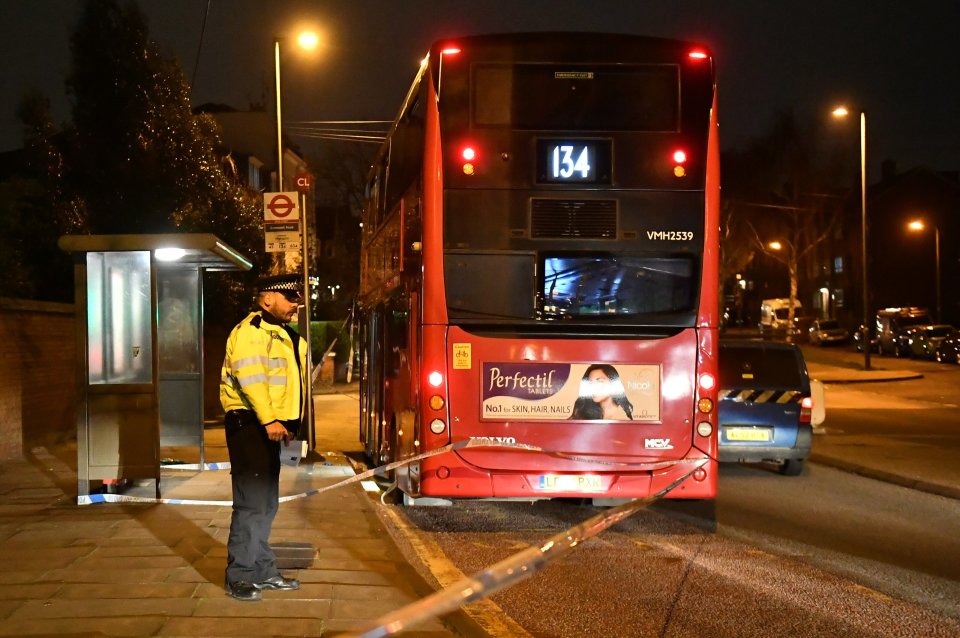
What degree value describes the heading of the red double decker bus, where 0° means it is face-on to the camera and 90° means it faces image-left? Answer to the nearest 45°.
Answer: approximately 180°

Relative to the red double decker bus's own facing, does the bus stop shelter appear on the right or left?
on its left

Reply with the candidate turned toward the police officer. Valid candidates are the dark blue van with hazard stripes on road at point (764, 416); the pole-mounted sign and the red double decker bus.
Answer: the pole-mounted sign

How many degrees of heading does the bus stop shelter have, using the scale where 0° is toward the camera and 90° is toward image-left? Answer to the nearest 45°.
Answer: approximately 270°

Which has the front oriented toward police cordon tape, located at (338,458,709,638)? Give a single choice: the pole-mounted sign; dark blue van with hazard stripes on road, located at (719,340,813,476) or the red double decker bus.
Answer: the pole-mounted sign

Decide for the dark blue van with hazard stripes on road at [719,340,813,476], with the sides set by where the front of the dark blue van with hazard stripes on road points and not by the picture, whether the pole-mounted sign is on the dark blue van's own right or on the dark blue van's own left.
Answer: on the dark blue van's own left

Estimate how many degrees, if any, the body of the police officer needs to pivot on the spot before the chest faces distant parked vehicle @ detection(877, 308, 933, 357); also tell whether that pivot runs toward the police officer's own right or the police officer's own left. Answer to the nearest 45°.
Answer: approximately 45° to the police officer's own left

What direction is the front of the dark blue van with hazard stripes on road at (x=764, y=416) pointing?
away from the camera

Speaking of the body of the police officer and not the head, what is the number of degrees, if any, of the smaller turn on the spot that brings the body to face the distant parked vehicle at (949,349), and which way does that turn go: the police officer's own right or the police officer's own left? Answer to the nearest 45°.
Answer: approximately 45° to the police officer's own left
